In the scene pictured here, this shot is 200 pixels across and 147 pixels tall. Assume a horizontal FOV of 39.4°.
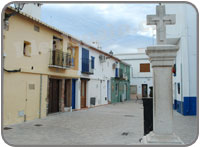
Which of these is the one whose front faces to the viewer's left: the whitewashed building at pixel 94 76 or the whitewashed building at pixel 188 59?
the whitewashed building at pixel 188 59

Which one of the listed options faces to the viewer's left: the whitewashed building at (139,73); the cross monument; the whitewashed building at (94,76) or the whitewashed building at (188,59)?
the whitewashed building at (188,59)

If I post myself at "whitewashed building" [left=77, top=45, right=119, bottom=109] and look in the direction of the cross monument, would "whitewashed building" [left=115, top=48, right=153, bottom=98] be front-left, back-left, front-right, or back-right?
back-left

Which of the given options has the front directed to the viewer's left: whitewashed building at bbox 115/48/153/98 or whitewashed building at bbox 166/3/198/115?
whitewashed building at bbox 166/3/198/115

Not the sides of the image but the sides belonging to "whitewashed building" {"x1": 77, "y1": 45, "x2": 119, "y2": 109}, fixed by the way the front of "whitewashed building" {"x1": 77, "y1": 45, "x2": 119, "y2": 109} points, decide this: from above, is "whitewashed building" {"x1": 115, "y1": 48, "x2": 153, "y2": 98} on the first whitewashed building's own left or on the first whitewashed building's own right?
on the first whitewashed building's own left

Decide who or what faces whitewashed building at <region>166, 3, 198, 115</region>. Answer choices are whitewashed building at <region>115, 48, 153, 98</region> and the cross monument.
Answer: whitewashed building at <region>115, 48, 153, 98</region>

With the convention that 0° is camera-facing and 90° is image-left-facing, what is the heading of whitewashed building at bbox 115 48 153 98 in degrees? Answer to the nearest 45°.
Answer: approximately 0°

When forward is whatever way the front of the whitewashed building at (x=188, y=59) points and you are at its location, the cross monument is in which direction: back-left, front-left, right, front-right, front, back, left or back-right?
left

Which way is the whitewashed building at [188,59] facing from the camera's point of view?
to the viewer's left

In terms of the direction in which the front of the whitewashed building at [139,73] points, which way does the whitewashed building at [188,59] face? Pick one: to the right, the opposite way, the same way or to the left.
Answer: to the right

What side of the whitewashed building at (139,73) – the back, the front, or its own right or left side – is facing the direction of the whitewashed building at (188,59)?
front

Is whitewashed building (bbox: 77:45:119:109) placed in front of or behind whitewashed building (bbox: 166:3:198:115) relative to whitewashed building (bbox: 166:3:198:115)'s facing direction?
in front
